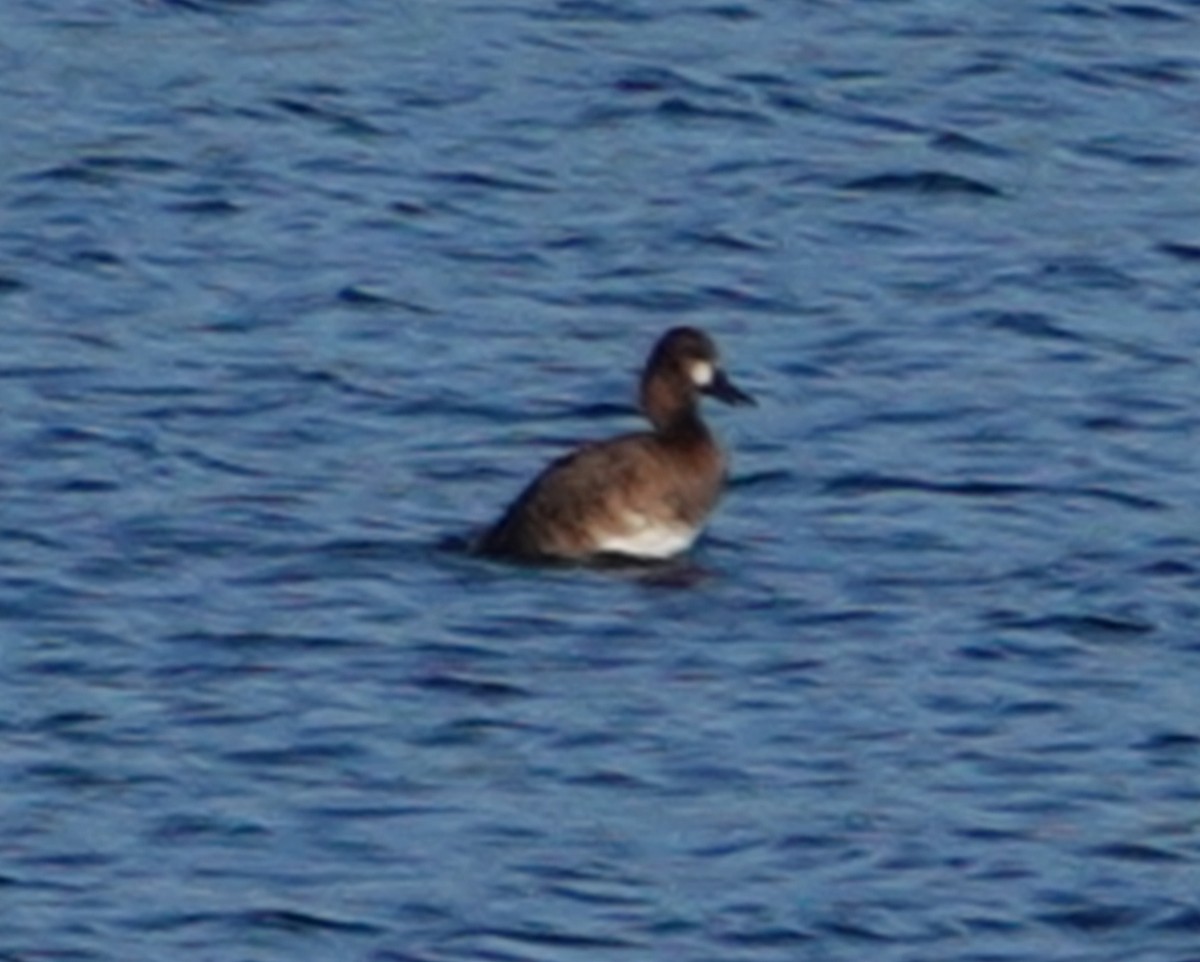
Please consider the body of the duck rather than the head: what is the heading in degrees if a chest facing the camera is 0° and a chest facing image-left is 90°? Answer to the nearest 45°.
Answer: approximately 270°
